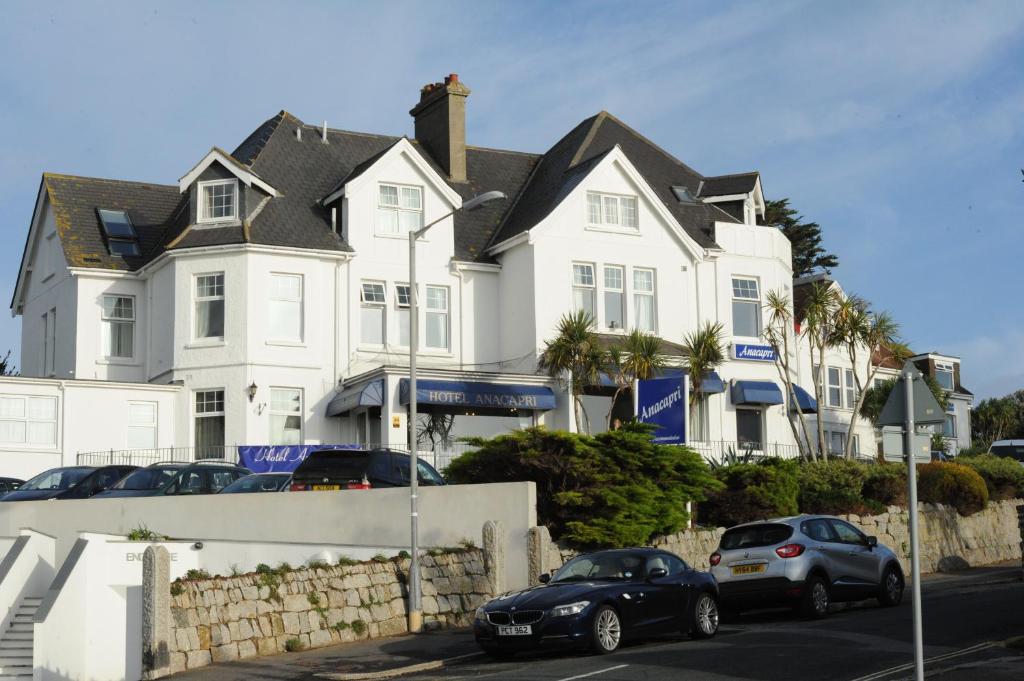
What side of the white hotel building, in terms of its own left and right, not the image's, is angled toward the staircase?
front

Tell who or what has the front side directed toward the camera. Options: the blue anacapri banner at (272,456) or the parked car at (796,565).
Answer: the blue anacapri banner

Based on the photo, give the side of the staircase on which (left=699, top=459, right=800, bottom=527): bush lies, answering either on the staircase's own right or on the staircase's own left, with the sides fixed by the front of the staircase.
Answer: on the staircase's own left

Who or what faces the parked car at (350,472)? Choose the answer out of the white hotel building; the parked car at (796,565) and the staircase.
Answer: the white hotel building

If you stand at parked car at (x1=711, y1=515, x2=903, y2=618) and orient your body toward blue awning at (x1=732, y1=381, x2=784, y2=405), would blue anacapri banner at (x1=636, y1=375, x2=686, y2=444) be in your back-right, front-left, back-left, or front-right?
front-left

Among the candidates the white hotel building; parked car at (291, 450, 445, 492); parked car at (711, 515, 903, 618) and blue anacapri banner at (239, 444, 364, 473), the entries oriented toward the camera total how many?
2

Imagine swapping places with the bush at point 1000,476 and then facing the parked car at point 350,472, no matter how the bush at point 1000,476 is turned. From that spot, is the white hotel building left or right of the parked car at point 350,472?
right

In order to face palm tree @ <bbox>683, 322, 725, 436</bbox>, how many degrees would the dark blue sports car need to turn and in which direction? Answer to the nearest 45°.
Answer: approximately 135° to its right

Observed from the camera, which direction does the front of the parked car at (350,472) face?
facing away from the viewer and to the right of the viewer

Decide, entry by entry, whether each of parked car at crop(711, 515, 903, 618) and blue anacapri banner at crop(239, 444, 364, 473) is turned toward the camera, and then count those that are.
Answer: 1

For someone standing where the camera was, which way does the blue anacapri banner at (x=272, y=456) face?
facing the viewer

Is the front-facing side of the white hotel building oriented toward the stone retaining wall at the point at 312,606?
yes

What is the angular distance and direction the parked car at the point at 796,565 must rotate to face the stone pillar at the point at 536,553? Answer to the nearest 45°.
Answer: approximately 135° to its left

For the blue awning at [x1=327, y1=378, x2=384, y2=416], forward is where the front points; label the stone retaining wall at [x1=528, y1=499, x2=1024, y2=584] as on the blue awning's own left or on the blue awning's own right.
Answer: on the blue awning's own left

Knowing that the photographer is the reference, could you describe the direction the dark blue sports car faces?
facing the viewer and to the left of the viewer

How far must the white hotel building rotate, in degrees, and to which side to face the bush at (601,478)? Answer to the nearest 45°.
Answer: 0° — it already faces it
